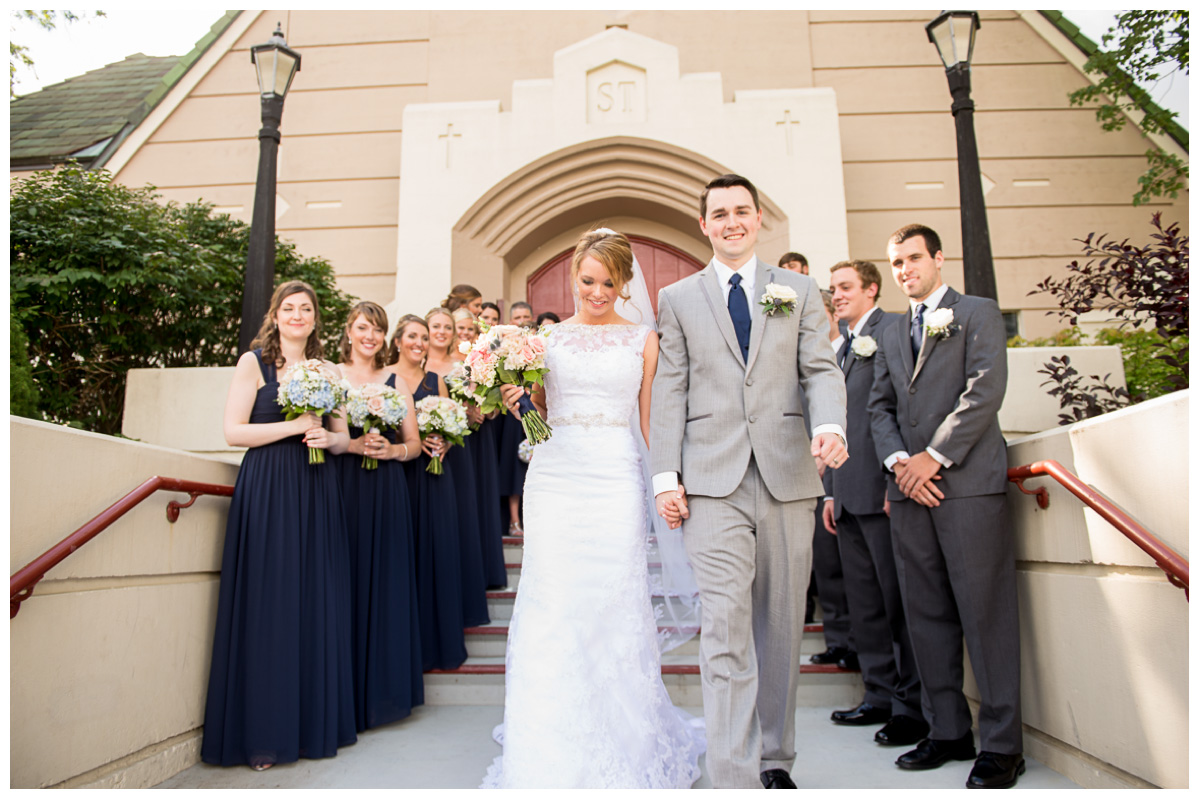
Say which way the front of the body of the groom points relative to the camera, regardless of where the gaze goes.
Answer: toward the camera

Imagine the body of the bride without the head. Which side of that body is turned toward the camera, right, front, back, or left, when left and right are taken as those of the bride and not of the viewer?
front

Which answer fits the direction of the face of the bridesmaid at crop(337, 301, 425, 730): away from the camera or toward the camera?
toward the camera

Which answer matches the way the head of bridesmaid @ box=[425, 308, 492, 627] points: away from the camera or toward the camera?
toward the camera

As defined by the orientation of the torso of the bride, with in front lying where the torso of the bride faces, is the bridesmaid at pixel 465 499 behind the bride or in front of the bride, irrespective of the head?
behind

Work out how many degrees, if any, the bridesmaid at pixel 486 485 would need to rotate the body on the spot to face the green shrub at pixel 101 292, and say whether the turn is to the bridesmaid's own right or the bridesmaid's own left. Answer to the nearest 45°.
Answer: approximately 135° to the bridesmaid's own right

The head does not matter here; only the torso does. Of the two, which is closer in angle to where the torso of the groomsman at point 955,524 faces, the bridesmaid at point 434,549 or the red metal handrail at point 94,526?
the red metal handrail

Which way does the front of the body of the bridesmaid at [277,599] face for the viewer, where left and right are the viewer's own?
facing the viewer and to the right of the viewer

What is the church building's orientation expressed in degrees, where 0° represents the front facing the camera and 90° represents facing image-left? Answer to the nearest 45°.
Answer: approximately 0°

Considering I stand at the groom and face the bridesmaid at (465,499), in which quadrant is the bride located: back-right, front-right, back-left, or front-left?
front-left

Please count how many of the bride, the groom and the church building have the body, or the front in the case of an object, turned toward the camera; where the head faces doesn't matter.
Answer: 3

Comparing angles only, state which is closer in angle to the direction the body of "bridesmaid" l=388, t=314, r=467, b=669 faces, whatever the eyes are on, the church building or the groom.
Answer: the groom

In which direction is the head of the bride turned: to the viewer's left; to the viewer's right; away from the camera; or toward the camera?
toward the camera

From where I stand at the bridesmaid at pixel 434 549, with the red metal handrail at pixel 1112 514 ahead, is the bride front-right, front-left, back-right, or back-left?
front-right

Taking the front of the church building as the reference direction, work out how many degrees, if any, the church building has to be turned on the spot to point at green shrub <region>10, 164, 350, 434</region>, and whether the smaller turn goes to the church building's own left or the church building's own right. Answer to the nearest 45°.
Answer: approximately 45° to the church building's own right
